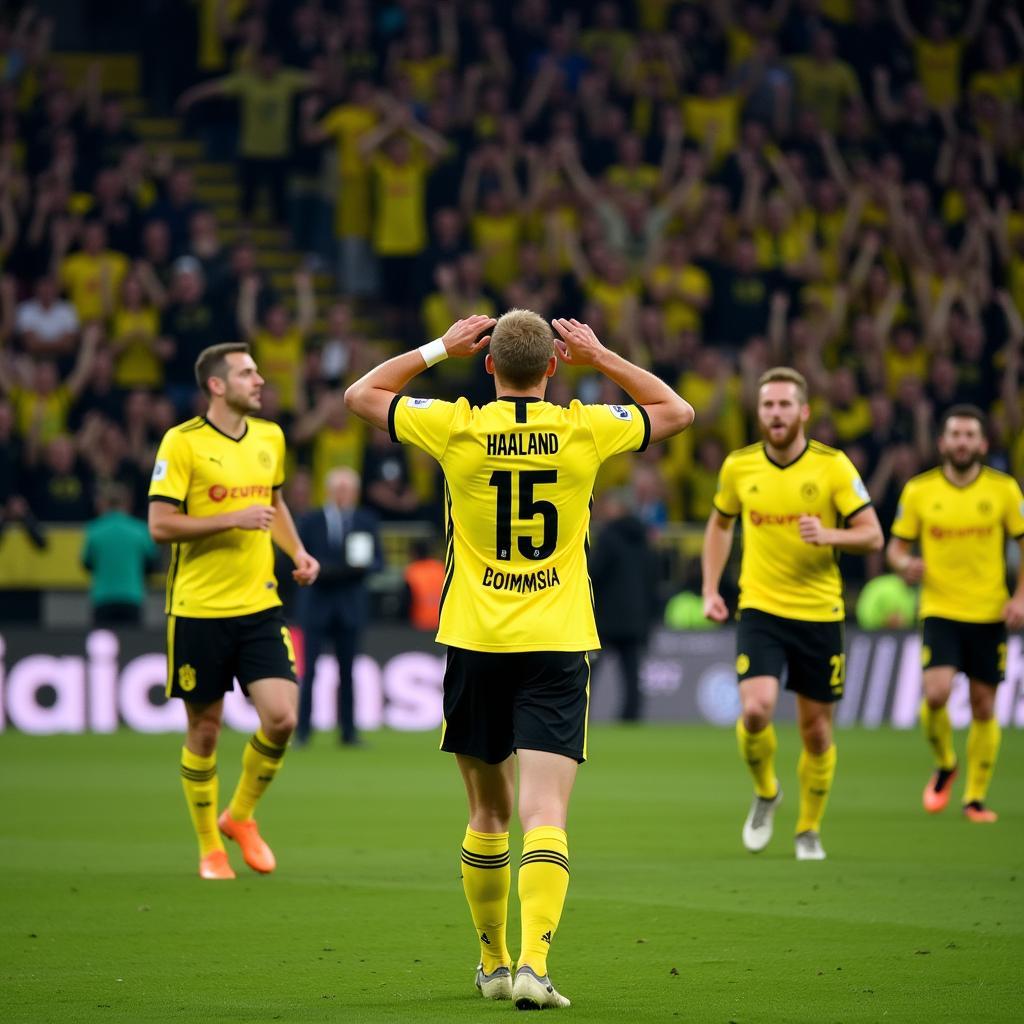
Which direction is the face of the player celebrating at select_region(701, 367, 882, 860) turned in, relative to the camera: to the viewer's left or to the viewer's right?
to the viewer's left

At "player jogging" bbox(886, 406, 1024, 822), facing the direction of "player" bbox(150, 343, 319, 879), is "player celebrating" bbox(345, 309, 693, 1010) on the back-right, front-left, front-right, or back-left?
front-left

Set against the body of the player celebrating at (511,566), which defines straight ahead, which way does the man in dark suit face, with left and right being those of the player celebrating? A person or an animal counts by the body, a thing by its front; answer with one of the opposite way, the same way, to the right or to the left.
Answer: the opposite way

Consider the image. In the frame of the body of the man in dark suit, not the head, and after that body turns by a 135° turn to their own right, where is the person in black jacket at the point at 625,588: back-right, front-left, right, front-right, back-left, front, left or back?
right

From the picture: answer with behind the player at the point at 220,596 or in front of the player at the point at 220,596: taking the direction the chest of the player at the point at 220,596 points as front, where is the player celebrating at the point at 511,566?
in front

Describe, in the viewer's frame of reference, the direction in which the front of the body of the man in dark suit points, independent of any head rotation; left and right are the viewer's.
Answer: facing the viewer

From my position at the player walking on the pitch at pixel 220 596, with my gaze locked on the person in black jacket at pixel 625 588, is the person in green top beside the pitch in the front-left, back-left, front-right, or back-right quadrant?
front-left

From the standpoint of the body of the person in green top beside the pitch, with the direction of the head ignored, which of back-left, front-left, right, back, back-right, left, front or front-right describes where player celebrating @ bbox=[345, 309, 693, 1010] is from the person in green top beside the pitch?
back

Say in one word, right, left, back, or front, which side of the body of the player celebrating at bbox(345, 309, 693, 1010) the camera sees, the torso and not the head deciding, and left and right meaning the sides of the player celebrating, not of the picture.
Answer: back

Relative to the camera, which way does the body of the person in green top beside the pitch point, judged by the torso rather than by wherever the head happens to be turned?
away from the camera

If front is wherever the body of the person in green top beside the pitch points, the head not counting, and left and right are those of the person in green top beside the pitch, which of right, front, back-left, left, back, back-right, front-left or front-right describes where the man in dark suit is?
back-right

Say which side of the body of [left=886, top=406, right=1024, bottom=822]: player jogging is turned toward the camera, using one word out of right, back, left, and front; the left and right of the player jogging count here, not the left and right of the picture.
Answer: front

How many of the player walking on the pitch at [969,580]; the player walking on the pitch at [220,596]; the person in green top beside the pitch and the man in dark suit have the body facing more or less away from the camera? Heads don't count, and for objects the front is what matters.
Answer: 1

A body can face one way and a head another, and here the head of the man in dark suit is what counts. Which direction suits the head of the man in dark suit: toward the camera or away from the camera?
toward the camera

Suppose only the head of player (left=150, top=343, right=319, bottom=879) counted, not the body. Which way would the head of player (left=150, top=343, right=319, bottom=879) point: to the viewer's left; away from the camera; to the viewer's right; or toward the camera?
to the viewer's right

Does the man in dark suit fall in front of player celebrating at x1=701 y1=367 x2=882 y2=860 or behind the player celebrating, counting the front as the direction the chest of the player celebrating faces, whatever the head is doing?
behind

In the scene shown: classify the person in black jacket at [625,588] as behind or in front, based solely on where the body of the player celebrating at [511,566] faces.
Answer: in front

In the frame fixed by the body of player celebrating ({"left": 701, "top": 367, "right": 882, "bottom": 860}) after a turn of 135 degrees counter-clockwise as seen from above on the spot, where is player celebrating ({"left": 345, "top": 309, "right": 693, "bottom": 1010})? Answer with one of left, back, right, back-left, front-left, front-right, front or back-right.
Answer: back-right
